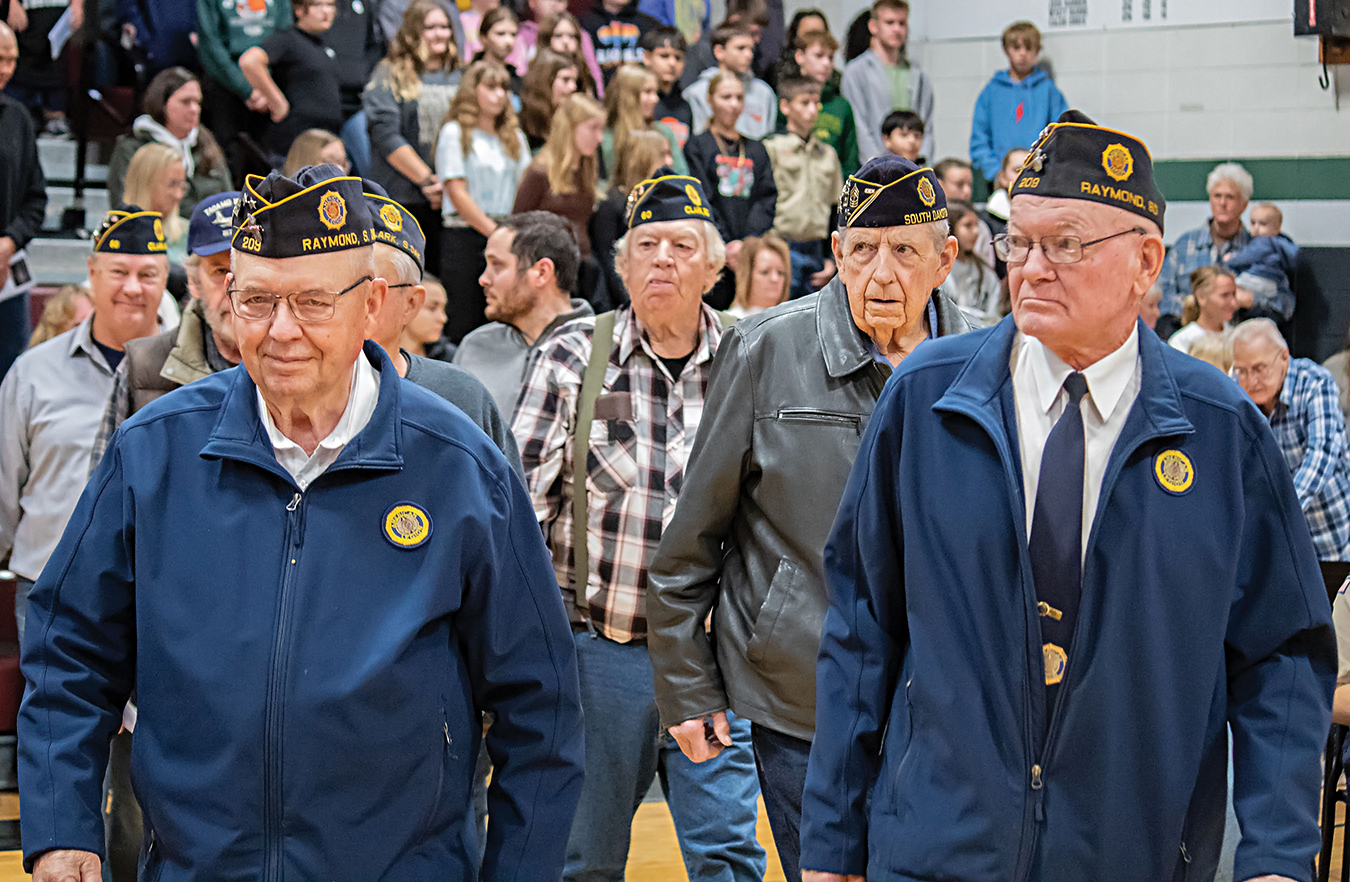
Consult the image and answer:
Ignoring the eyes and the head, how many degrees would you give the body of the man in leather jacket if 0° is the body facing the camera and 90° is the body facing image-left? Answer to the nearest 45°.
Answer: approximately 315°

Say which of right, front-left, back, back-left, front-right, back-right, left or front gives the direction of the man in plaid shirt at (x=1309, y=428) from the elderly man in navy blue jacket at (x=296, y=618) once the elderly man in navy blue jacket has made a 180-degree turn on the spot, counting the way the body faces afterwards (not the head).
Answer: front-right

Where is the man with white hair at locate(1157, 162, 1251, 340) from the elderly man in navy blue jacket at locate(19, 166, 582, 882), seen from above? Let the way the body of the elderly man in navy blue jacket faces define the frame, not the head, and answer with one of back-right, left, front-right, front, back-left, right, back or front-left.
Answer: back-left

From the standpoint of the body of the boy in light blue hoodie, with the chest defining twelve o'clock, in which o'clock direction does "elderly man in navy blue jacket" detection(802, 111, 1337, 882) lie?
The elderly man in navy blue jacket is roughly at 12 o'clock from the boy in light blue hoodie.

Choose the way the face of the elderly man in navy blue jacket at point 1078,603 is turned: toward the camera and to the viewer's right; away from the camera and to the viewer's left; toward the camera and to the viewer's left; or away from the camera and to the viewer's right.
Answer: toward the camera and to the viewer's left

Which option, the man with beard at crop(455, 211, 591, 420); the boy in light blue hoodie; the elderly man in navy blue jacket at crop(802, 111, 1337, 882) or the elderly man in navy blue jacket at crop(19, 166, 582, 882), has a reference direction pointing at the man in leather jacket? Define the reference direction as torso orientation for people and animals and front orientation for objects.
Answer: the boy in light blue hoodie

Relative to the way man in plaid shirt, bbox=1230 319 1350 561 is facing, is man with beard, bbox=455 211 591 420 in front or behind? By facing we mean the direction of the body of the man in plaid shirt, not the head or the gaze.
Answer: in front

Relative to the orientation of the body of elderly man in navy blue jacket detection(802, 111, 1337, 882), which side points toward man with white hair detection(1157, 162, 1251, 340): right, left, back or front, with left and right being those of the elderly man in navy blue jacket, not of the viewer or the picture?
back

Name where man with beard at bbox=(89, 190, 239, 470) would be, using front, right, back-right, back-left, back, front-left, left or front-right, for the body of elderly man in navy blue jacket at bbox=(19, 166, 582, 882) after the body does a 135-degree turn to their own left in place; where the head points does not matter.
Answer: front-left

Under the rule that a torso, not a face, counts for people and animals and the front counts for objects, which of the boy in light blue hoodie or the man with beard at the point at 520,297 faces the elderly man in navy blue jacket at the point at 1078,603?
the boy in light blue hoodie

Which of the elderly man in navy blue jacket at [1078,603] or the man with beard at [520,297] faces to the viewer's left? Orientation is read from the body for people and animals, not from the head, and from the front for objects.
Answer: the man with beard
